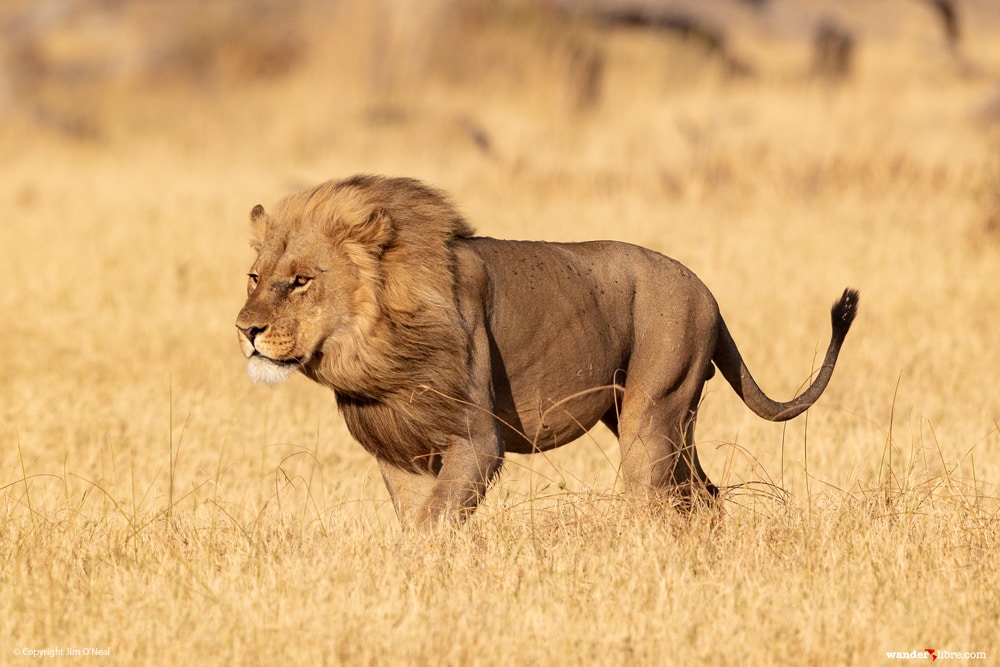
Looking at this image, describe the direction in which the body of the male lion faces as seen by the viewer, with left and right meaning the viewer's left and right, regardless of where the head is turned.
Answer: facing the viewer and to the left of the viewer
